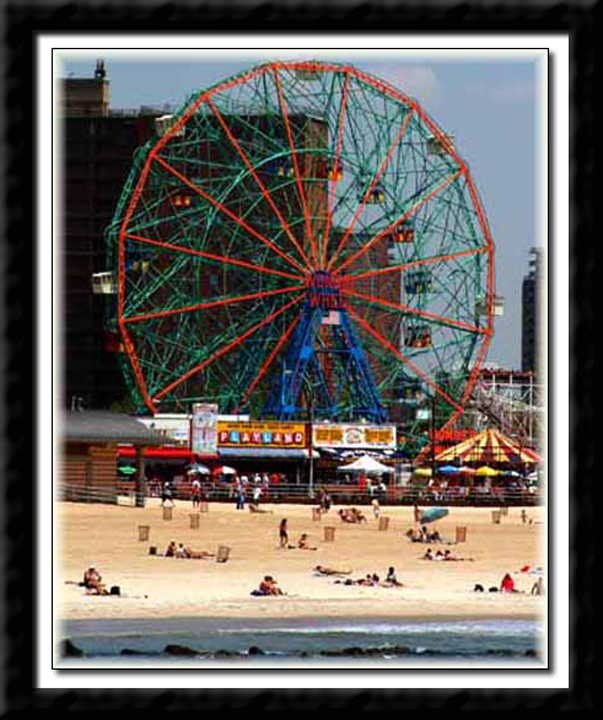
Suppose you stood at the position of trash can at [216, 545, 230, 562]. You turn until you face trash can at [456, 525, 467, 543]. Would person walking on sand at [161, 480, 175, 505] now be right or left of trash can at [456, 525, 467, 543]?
left
